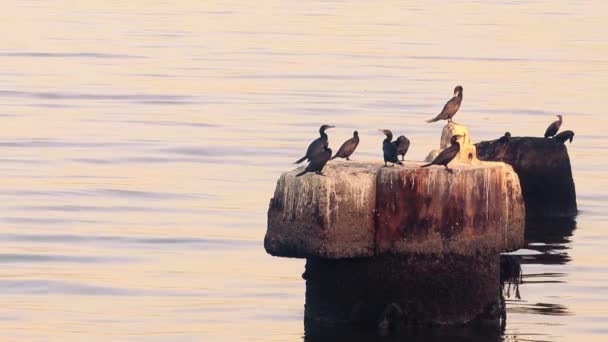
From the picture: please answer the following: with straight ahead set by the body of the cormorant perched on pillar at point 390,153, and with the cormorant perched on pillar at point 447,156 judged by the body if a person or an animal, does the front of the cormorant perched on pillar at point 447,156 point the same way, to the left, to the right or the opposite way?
the opposite way

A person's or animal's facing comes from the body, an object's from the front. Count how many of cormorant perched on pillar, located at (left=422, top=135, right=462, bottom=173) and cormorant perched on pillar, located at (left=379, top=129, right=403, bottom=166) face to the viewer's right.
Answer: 1

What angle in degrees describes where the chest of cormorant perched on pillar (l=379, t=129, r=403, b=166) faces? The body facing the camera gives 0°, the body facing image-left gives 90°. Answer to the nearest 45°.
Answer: approximately 90°

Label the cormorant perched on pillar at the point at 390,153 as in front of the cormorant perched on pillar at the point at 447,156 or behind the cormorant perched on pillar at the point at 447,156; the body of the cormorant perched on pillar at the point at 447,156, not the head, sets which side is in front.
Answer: behind

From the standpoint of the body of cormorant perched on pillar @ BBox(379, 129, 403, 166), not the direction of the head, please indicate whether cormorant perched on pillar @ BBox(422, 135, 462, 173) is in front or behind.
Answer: behind

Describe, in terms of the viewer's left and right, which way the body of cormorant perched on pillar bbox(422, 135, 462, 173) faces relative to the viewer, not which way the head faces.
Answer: facing to the right of the viewer

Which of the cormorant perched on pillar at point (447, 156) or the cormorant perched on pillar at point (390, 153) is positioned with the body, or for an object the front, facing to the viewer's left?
the cormorant perched on pillar at point (390, 153)
